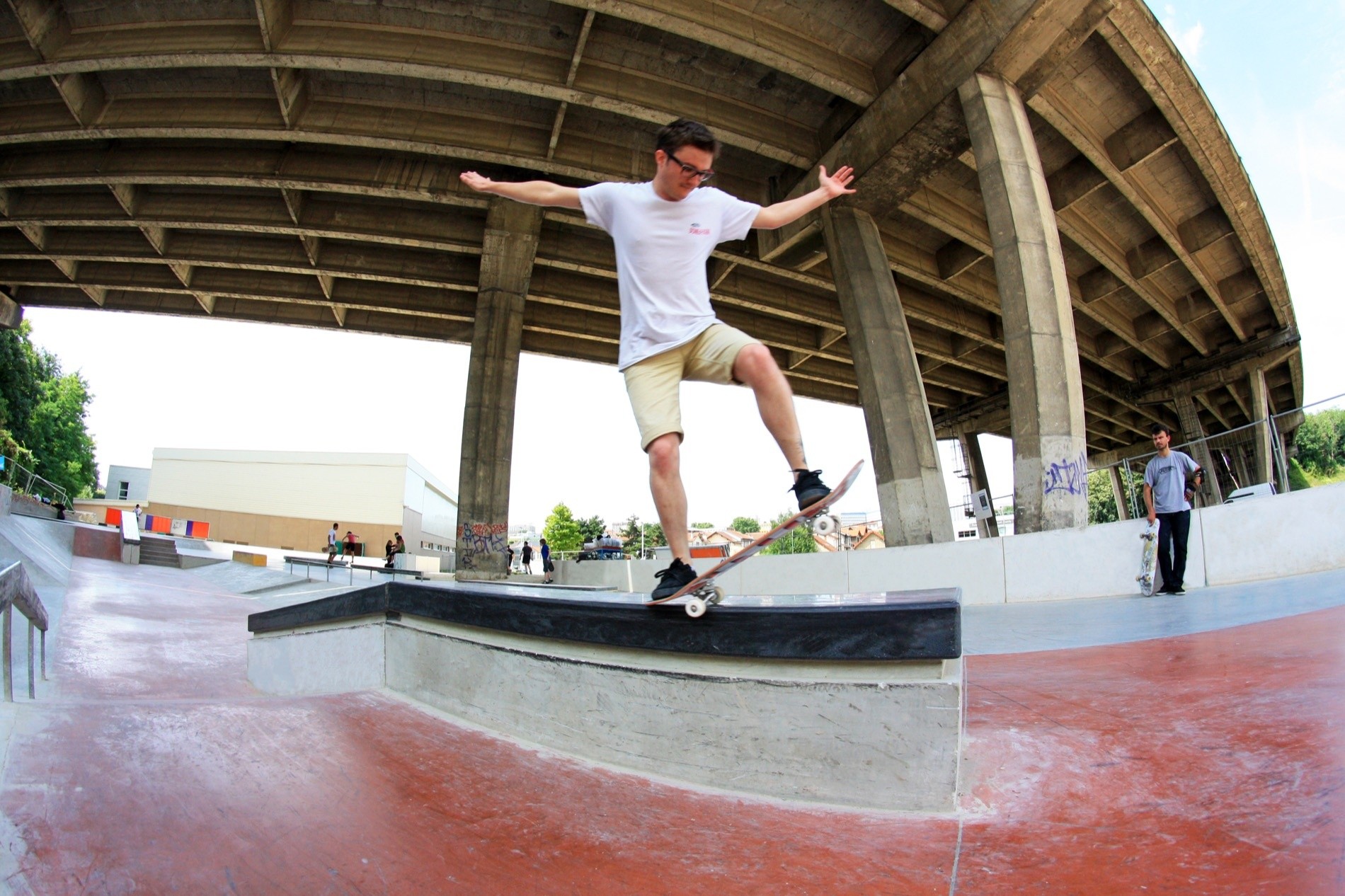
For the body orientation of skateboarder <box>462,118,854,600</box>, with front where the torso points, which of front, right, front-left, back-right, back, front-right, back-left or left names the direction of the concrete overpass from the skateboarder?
back

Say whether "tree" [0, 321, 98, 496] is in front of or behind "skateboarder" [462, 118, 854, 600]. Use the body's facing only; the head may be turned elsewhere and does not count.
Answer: behind

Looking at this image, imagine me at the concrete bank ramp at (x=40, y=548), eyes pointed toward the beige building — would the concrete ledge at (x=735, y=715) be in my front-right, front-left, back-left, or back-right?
back-right

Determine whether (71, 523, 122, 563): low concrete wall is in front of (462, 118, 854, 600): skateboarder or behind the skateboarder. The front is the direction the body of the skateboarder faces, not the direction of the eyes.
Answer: behind

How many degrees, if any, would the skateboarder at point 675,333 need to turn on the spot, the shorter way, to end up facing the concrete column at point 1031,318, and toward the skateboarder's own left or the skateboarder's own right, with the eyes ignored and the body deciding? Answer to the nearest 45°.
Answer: approximately 135° to the skateboarder's own left

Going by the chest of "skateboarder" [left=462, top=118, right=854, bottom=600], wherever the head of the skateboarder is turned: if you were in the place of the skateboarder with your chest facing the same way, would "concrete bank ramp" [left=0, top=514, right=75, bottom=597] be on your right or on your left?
on your right

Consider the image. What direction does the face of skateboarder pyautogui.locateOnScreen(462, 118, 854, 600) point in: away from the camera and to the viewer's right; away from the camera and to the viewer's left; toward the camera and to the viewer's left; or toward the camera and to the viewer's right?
toward the camera and to the viewer's right

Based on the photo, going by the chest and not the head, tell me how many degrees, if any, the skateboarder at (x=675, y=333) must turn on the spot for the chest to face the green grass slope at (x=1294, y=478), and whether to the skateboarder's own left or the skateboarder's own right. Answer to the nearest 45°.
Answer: approximately 135° to the skateboarder's own left

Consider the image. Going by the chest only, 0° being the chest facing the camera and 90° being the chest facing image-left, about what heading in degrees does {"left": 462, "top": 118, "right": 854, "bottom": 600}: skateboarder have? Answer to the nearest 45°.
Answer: approximately 0°

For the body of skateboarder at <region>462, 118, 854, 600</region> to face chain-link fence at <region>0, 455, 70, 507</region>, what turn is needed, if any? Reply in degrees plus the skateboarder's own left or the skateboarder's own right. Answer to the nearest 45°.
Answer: approximately 135° to the skateboarder's own right
